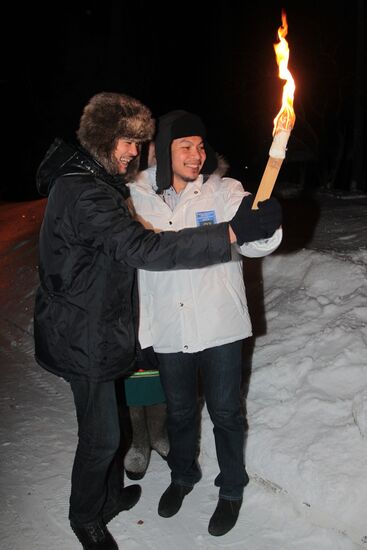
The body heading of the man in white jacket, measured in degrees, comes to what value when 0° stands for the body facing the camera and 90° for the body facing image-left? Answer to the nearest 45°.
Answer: approximately 0°
